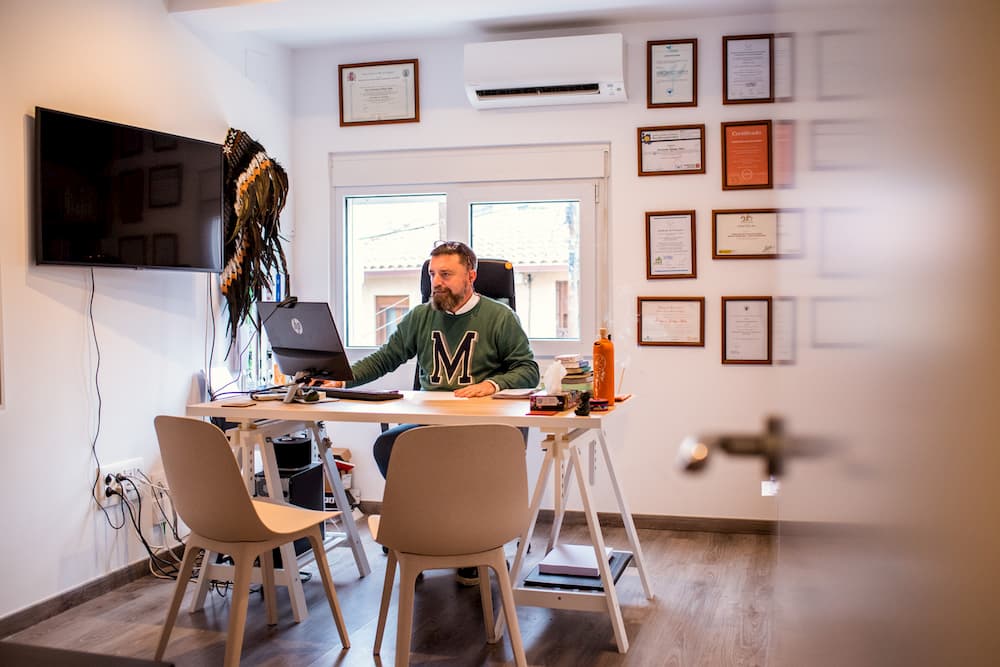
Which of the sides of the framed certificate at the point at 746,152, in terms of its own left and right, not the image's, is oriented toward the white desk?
front

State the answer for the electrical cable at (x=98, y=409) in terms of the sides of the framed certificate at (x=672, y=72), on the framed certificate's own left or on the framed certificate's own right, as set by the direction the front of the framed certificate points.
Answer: on the framed certificate's own right

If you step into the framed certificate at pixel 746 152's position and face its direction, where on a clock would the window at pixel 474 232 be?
The window is roughly at 3 o'clock from the framed certificate.

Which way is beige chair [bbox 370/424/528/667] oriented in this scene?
away from the camera

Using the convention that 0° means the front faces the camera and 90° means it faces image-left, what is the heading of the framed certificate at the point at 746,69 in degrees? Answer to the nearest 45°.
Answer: approximately 0°

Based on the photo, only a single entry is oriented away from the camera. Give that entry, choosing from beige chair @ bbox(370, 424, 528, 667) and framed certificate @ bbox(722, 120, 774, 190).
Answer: the beige chair

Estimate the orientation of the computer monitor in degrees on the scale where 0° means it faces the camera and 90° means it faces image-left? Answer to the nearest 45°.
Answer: approximately 225°

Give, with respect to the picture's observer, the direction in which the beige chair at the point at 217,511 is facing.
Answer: facing away from the viewer and to the right of the viewer

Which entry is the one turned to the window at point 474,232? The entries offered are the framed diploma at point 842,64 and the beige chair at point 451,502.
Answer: the beige chair

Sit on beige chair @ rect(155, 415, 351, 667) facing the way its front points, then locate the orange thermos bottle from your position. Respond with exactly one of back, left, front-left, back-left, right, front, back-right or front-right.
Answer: front-right

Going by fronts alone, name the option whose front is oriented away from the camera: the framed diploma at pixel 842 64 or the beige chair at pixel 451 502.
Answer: the beige chair
